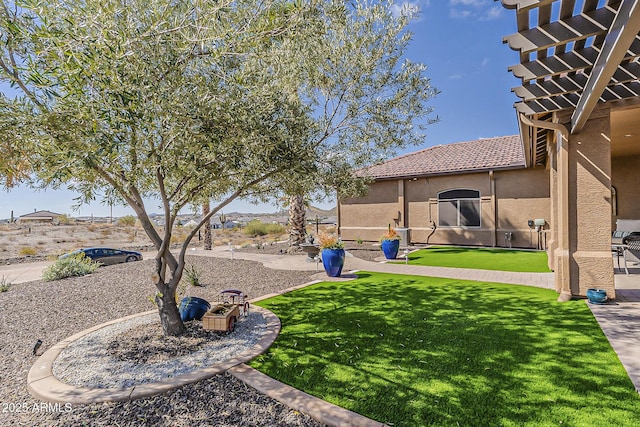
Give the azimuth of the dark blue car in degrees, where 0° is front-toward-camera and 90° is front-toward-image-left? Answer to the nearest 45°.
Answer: approximately 270°

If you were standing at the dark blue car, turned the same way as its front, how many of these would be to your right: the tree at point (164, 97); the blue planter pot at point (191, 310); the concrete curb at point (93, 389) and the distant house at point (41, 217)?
3

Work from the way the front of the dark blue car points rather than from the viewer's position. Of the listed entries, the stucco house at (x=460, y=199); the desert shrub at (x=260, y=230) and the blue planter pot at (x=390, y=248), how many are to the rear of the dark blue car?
0

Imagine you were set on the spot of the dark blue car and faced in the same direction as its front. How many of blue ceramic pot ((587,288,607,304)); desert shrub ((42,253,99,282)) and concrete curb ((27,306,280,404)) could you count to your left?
0

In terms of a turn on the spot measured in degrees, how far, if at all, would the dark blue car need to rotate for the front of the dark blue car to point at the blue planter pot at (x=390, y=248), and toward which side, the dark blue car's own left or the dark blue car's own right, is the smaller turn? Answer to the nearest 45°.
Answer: approximately 45° to the dark blue car's own right

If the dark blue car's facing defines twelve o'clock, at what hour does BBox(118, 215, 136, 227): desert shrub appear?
The desert shrub is roughly at 9 o'clock from the dark blue car.

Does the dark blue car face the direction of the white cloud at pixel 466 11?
no

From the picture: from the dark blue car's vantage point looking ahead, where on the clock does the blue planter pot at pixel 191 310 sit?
The blue planter pot is roughly at 3 o'clock from the dark blue car.

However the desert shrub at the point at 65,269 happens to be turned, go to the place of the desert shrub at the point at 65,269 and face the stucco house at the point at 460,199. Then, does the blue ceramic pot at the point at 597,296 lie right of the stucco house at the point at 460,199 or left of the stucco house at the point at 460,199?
right

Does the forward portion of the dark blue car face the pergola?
no
